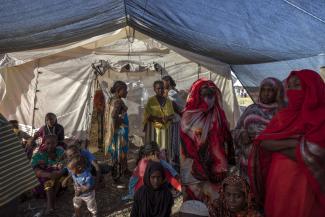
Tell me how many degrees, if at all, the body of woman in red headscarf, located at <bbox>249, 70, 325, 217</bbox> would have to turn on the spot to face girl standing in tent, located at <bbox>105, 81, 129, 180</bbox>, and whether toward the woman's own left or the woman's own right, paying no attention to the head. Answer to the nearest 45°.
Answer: approximately 90° to the woman's own right

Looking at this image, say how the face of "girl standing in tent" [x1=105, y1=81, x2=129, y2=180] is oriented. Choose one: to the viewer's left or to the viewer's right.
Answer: to the viewer's right

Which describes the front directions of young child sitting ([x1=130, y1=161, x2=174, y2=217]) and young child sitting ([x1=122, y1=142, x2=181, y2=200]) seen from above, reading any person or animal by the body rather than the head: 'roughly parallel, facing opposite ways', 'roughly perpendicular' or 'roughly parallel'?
roughly parallel

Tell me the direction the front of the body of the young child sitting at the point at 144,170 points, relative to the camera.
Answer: toward the camera

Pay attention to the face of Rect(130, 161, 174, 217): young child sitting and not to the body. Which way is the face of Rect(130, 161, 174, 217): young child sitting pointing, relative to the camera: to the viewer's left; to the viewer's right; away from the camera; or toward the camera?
toward the camera

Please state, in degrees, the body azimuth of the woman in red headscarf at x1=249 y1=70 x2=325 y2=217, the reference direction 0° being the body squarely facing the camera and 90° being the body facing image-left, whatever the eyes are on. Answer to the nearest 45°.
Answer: approximately 45°

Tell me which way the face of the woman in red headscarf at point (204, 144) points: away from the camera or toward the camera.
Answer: toward the camera

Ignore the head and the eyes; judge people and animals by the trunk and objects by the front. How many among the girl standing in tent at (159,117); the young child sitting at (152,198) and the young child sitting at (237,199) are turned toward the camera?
3

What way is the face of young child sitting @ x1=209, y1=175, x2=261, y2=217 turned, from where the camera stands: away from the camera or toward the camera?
toward the camera

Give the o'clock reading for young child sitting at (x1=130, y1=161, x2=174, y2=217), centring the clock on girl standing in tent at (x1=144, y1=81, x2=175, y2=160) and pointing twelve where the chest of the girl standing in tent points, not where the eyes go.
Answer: The young child sitting is roughly at 12 o'clock from the girl standing in tent.

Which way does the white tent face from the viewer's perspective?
toward the camera

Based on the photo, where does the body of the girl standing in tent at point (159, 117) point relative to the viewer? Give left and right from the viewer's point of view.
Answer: facing the viewer
